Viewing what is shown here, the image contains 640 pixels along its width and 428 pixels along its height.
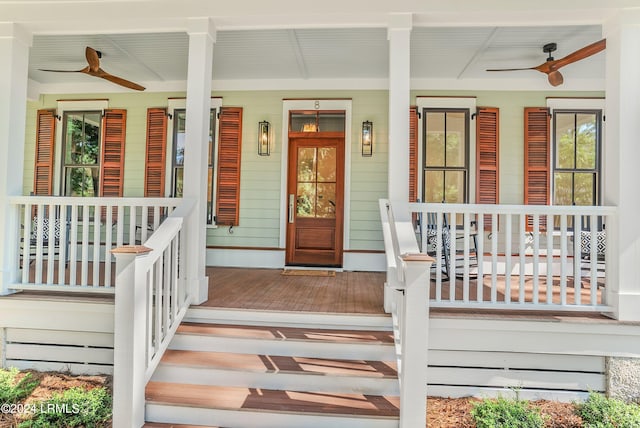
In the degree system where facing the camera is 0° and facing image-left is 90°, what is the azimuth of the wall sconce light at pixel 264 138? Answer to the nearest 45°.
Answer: approximately 0°

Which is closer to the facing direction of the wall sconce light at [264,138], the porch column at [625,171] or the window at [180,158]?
the porch column

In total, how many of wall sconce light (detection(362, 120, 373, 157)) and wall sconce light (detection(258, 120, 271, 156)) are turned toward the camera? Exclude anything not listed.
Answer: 2

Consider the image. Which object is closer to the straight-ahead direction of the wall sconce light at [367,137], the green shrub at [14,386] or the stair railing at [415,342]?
the stair railing

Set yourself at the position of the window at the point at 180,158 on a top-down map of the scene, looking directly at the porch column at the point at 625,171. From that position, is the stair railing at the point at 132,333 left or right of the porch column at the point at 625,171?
right

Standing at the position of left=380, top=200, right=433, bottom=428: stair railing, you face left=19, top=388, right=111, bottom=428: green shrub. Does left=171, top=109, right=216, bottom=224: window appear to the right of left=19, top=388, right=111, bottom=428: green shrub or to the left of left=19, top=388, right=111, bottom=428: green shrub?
right

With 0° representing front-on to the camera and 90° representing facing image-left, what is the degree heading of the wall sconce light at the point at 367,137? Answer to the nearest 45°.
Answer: approximately 0°
